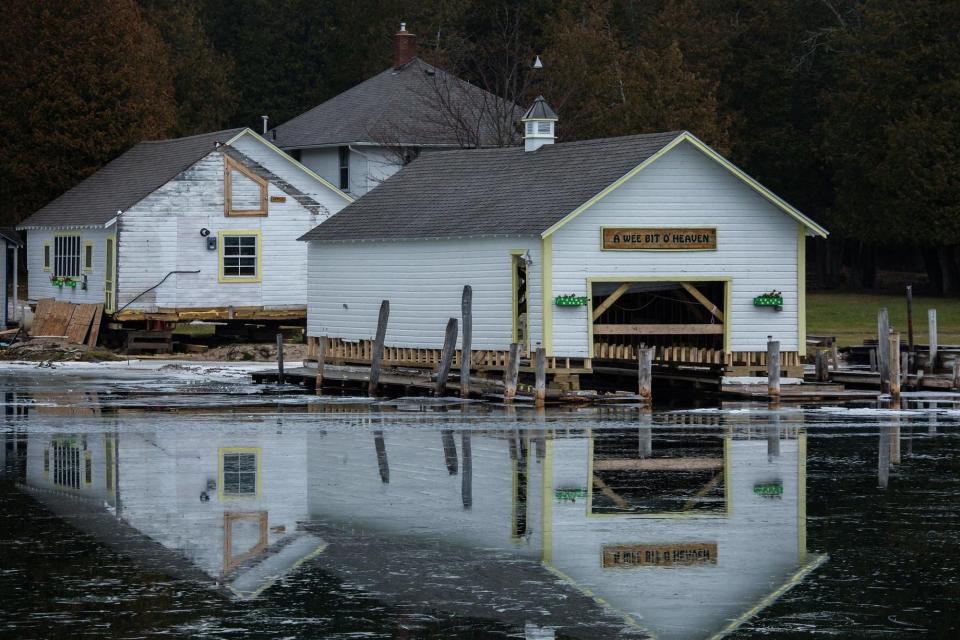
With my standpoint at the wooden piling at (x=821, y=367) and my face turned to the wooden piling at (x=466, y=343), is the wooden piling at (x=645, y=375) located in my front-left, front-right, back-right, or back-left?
front-left

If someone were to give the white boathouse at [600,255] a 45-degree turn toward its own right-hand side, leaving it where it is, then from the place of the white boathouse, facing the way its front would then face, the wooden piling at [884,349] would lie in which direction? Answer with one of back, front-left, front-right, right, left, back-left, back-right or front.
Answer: left

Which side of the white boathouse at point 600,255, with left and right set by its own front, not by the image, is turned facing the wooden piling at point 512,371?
right

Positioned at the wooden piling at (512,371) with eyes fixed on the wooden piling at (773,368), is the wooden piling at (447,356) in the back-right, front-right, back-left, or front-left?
back-left

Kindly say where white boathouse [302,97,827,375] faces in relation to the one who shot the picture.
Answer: facing the viewer and to the right of the viewer
